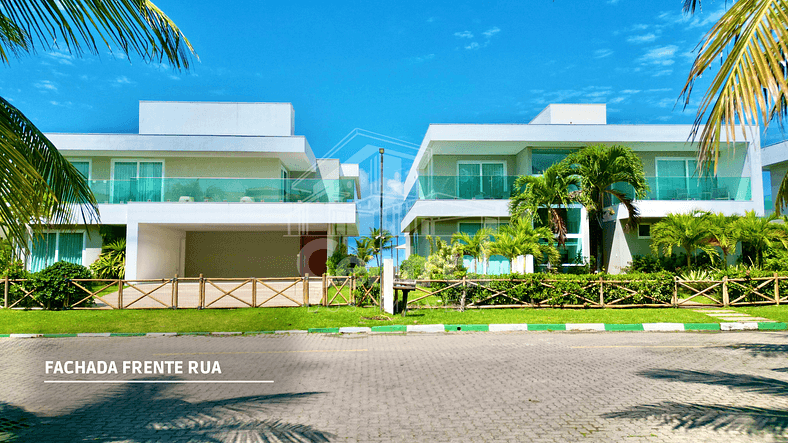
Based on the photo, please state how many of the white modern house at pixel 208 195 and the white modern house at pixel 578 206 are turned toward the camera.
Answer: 2

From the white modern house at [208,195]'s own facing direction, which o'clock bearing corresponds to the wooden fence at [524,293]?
The wooden fence is roughly at 11 o'clock from the white modern house.

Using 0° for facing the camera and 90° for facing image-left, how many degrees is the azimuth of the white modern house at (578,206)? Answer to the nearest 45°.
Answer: approximately 0°

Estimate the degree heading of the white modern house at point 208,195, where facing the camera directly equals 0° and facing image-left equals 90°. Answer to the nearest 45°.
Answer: approximately 0°

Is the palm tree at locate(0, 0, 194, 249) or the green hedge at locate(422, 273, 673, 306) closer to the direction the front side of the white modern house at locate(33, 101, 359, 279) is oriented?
the palm tree

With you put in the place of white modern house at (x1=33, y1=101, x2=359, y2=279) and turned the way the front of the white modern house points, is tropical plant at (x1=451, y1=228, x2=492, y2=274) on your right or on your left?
on your left

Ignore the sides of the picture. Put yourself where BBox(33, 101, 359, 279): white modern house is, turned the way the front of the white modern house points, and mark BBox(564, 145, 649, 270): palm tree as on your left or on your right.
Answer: on your left
